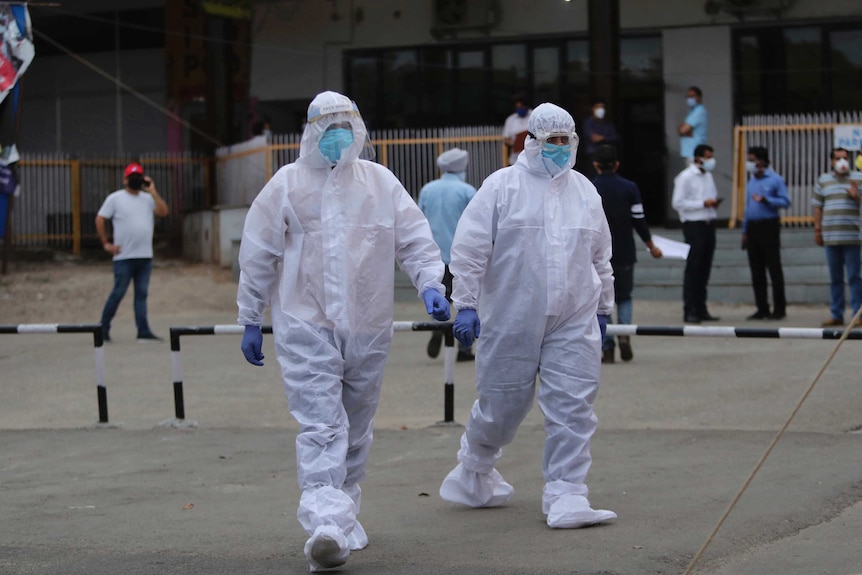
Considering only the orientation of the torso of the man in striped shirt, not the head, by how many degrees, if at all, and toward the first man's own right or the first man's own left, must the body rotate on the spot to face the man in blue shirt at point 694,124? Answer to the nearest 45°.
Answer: approximately 180°

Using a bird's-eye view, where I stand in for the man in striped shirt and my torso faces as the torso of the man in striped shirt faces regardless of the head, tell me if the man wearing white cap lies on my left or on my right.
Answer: on my right

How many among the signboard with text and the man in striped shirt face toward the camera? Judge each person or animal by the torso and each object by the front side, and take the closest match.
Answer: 2

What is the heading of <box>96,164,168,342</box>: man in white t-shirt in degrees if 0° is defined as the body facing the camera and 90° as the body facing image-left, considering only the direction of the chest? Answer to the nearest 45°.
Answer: approximately 315°

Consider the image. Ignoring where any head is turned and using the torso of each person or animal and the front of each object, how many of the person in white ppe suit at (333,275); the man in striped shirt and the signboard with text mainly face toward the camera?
3

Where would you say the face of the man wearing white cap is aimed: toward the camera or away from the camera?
away from the camera

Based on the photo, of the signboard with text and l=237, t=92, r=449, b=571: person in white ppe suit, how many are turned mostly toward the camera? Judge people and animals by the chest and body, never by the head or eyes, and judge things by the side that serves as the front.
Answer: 2

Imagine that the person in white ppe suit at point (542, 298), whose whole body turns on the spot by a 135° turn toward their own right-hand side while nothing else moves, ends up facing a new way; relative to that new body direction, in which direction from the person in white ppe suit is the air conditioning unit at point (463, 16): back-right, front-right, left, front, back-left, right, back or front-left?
right

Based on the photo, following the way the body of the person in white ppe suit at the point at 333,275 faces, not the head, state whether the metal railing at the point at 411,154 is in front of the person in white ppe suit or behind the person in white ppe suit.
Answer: behind
